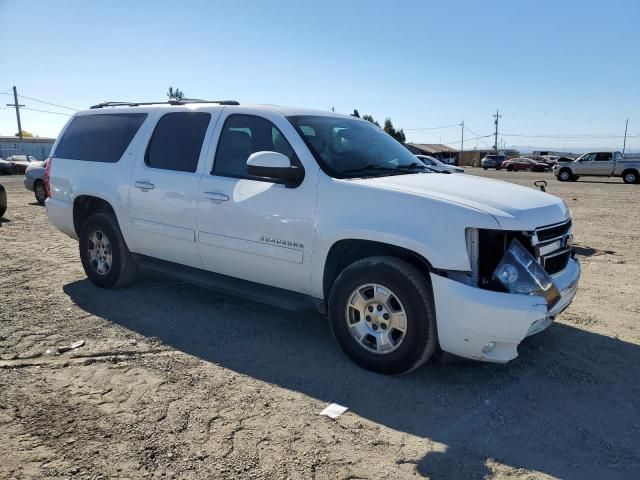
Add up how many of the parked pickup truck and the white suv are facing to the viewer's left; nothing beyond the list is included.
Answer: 1

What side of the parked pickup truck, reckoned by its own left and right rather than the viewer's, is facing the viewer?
left

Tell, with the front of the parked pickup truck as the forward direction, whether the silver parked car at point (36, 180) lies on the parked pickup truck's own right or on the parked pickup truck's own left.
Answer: on the parked pickup truck's own left

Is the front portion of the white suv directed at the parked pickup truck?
no

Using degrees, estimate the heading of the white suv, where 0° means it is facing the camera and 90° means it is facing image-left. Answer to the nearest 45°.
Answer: approximately 315°

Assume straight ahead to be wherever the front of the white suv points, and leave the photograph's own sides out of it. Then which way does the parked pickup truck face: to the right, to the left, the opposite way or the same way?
the opposite way

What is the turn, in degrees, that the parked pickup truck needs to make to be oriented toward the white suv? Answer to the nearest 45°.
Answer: approximately 90° to its left

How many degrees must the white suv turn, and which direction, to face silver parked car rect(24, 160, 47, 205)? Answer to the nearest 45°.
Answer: approximately 180°
